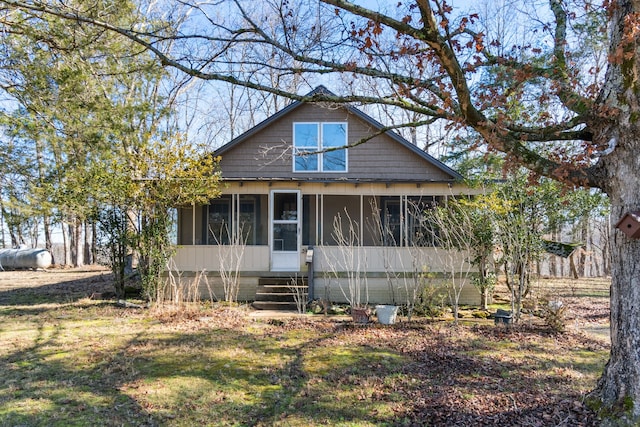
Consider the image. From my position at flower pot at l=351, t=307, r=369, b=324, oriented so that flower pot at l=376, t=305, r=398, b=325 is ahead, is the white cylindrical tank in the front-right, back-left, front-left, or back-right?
back-left

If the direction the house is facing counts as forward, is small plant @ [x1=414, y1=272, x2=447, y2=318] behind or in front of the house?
in front

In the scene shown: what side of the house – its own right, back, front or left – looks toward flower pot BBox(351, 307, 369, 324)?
front

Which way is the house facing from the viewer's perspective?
toward the camera

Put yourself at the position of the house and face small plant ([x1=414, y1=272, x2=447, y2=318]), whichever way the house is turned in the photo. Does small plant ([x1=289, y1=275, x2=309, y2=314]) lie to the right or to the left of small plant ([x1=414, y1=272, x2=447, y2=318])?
right

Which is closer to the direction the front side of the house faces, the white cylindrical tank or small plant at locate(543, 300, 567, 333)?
the small plant

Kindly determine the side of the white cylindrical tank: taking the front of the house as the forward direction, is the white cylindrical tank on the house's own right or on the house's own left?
on the house's own right

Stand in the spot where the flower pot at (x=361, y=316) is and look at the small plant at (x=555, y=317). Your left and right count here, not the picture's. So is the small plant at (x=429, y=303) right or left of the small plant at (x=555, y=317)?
left

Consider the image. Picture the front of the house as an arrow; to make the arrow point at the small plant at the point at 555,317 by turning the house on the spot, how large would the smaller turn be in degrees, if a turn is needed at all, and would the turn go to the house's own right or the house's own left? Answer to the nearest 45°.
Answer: approximately 45° to the house's own left

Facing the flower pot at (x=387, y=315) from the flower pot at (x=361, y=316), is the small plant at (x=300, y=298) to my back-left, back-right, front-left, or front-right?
back-left

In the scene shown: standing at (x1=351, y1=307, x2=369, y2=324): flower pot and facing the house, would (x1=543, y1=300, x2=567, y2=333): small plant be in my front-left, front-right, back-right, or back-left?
back-right

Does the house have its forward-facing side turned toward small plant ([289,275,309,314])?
yes

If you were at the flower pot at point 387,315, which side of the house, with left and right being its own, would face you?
front
